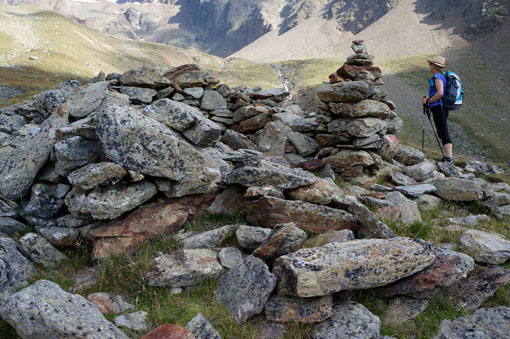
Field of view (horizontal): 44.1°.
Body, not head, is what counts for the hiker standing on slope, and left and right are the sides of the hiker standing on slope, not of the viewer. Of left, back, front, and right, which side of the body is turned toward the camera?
left

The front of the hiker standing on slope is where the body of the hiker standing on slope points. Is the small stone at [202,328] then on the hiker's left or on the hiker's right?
on the hiker's left

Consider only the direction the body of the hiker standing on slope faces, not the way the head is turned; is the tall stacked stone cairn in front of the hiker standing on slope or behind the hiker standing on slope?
in front

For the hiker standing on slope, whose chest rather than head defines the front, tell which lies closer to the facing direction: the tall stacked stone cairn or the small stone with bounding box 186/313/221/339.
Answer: the tall stacked stone cairn
